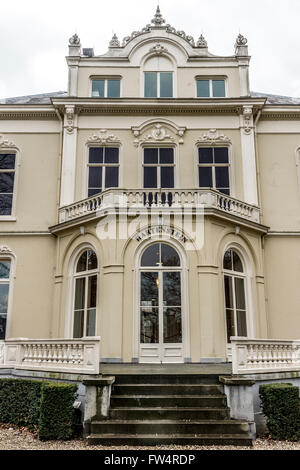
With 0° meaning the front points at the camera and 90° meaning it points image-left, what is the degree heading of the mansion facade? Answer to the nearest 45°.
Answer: approximately 0°
